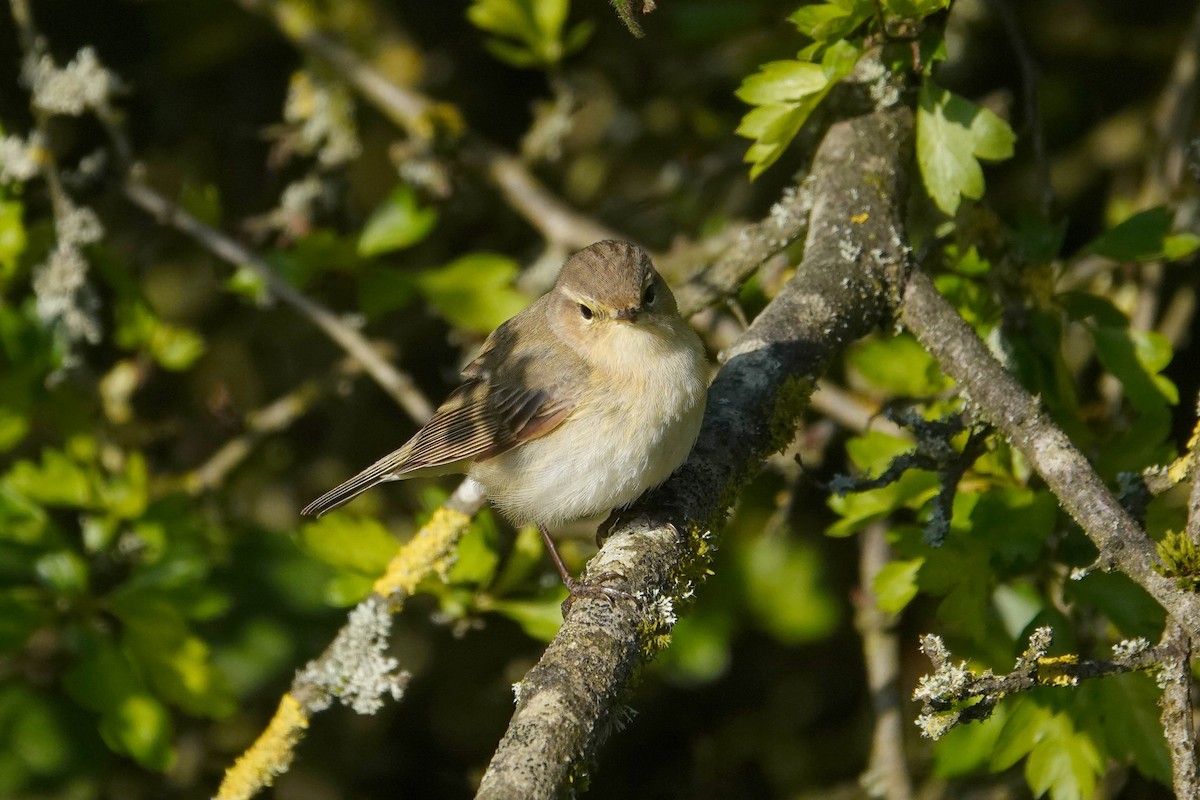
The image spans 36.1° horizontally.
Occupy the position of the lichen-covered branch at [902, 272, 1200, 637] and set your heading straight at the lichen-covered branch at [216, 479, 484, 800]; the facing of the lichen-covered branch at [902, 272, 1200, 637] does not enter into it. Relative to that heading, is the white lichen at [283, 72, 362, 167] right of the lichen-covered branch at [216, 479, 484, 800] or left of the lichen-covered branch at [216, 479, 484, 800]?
right

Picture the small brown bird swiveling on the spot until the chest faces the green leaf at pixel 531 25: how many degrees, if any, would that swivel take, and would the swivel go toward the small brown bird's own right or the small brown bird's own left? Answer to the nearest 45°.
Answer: approximately 135° to the small brown bird's own left

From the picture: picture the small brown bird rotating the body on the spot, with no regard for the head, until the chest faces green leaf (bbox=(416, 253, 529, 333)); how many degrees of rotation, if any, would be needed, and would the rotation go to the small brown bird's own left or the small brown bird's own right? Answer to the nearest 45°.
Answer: approximately 135° to the small brown bird's own left

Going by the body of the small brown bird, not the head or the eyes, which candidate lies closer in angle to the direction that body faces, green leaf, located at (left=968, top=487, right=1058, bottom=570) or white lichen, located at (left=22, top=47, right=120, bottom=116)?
the green leaf

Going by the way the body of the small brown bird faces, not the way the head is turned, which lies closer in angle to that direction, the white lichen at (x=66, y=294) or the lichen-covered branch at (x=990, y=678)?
the lichen-covered branch

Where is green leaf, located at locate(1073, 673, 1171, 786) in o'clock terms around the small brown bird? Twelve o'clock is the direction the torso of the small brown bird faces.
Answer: The green leaf is roughly at 10 o'clock from the small brown bird.

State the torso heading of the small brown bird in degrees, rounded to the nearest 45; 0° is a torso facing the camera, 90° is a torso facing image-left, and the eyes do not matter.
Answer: approximately 315°

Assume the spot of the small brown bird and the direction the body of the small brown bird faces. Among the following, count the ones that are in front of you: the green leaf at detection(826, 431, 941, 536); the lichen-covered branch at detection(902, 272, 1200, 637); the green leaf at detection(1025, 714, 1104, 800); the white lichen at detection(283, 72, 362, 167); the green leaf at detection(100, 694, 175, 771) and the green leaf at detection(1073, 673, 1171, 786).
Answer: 4

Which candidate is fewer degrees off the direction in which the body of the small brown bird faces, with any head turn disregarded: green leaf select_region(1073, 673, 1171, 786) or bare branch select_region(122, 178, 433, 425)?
the green leaf
